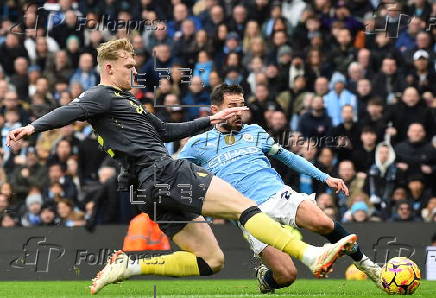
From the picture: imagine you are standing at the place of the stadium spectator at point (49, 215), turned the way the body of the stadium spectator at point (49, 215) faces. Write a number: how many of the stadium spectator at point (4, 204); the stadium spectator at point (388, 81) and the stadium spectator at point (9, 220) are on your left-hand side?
1

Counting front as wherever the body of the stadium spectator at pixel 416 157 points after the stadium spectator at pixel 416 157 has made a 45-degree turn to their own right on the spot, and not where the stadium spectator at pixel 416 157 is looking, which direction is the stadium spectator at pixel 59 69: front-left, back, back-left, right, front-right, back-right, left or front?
front-right

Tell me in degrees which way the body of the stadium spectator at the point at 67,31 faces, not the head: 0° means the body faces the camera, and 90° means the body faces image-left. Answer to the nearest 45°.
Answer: approximately 0°

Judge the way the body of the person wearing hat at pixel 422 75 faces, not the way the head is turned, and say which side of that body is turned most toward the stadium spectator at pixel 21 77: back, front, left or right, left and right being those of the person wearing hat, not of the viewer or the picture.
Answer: right

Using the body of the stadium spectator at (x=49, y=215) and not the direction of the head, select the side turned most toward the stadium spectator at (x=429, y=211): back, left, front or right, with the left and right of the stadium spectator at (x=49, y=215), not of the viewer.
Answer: left
